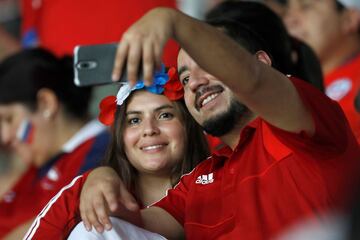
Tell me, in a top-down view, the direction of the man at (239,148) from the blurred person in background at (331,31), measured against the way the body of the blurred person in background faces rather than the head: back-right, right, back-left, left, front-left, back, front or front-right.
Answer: front-left

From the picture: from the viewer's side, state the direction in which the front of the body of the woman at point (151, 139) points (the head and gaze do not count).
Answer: toward the camera

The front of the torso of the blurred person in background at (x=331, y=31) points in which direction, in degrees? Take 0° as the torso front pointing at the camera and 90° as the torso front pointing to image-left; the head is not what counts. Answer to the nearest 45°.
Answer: approximately 45°

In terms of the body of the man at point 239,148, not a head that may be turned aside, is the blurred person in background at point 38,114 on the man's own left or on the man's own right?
on the man's own right

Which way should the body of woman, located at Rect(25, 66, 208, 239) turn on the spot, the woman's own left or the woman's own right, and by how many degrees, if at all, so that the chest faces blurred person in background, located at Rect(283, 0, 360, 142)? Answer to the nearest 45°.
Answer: approximately 135° to the woman's own left

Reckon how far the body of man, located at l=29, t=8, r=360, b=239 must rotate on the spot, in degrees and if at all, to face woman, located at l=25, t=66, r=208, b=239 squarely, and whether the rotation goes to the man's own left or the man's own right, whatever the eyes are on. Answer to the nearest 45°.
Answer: approximately 90° to the man's own right

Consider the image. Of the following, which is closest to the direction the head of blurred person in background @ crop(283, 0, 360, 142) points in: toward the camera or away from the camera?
toward the camera

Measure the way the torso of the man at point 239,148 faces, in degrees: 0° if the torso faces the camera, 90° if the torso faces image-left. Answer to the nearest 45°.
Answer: approximately 45°

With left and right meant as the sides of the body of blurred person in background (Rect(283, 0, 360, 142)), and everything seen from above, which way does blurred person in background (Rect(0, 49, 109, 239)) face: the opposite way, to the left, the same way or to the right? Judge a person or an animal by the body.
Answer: the same way

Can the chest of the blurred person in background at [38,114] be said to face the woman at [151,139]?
no

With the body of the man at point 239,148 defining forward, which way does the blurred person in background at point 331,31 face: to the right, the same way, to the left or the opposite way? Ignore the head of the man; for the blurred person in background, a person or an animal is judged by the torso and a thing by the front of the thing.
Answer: the same way

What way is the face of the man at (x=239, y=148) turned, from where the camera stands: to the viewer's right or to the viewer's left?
to the viewer's left
